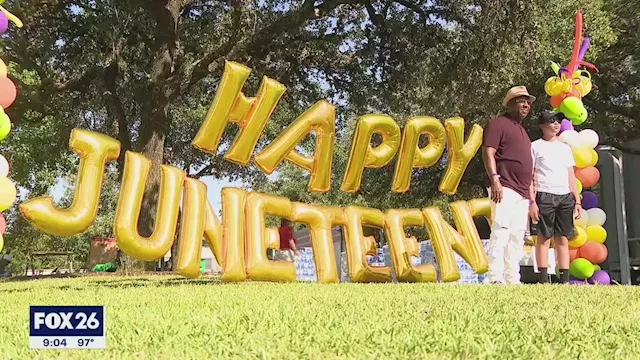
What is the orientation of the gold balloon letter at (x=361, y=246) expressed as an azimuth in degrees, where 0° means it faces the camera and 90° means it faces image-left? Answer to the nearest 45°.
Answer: approximately 0°

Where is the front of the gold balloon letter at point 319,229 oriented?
toward the camera

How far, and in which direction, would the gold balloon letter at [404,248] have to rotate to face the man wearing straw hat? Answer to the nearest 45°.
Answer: approximately 45° to its left

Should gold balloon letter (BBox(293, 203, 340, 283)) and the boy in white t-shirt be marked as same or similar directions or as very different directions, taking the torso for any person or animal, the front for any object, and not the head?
same or similar directions

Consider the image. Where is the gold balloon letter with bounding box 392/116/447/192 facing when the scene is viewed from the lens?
facing the viewer

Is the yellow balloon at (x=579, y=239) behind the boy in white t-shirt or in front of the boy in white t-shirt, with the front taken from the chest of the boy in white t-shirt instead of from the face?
behind

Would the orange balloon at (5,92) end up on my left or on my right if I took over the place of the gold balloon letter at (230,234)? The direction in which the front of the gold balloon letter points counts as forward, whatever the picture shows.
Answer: on my right

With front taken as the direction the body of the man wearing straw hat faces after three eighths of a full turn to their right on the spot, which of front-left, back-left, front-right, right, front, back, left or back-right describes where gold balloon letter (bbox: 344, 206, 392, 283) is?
front

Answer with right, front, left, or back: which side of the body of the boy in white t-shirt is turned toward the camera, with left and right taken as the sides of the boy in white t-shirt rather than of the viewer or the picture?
front

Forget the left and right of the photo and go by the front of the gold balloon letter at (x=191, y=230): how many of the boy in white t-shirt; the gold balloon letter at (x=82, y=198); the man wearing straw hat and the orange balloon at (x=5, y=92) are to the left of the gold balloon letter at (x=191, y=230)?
2

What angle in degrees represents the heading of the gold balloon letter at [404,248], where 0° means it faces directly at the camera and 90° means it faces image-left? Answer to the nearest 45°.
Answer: approximately 0°
